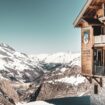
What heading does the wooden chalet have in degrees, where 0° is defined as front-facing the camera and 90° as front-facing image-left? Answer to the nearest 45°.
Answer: approximately 0°
